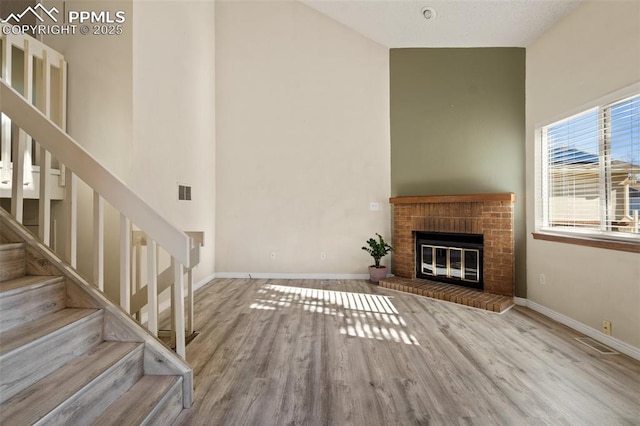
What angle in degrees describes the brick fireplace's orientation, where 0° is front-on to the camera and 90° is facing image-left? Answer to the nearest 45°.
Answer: approximately 45°

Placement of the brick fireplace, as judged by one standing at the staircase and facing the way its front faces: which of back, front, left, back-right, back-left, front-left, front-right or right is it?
front-left

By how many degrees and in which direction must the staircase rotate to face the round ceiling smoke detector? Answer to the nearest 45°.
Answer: approximately 45° to its left

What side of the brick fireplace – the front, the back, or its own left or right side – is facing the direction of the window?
left

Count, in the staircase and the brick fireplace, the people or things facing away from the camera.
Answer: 0

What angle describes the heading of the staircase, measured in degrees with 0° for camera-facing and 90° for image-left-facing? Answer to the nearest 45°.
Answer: approximately 315°
